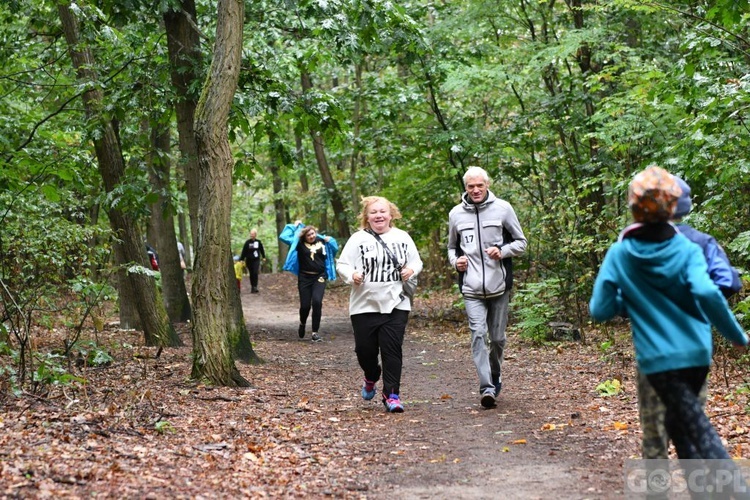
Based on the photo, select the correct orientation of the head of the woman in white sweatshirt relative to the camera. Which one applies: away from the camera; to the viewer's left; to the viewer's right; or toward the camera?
toward the camera

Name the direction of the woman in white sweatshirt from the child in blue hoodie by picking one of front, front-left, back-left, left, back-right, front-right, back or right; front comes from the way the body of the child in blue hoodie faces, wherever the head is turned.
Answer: front

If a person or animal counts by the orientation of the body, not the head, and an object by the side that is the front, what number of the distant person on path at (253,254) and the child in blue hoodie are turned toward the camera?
1

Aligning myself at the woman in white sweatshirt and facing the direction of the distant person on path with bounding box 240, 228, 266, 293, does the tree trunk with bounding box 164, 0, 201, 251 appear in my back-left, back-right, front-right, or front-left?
front-left

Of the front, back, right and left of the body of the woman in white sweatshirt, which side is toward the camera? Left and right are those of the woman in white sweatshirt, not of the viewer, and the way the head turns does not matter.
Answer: front

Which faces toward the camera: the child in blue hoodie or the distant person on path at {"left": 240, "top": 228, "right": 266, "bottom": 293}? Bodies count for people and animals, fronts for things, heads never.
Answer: the distant person on path

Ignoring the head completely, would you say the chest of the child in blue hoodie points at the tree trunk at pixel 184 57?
yes

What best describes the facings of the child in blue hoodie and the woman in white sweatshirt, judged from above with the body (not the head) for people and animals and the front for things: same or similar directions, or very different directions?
very different directions

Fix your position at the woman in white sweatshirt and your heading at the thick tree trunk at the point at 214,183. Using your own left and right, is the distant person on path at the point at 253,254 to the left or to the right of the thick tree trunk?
right

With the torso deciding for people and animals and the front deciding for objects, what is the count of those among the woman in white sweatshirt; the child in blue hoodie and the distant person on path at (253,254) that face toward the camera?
2

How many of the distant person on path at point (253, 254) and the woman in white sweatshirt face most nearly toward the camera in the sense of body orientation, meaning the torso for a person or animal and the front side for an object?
2

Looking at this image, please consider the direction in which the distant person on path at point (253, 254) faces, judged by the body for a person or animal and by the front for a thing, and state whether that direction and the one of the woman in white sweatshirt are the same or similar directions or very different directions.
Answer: same or similar directions

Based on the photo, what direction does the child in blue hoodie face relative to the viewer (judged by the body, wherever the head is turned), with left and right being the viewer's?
facing away from the viewer and to the left of the viewer

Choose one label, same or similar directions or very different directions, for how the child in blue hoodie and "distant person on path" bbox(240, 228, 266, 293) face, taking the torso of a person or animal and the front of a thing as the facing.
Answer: very different directions

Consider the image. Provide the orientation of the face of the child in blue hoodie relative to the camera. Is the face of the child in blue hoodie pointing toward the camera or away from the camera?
away from the camera

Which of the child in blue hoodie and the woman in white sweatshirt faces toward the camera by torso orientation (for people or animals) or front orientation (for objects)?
the woman in white sweatshirt

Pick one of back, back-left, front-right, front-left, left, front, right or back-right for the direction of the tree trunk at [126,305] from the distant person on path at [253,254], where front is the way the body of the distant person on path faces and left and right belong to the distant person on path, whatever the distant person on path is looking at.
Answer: front

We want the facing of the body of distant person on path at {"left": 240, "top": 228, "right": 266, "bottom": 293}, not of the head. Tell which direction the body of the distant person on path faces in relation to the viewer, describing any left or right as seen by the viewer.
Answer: facing the viewer
